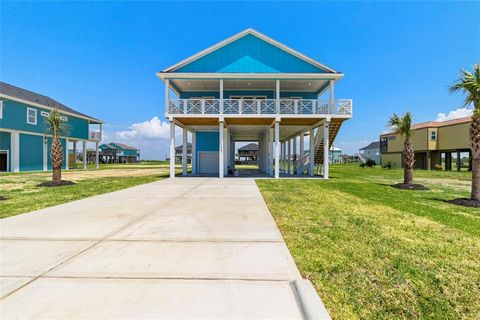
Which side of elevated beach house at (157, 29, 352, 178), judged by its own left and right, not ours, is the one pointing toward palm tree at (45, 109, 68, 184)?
right

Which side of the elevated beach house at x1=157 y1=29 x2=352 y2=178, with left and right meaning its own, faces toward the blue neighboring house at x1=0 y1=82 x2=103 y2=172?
right

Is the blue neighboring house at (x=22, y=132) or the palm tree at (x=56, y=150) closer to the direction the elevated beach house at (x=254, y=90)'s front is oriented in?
the palm tree

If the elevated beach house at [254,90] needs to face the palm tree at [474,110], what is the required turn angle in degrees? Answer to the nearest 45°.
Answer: approximately 45° to its left

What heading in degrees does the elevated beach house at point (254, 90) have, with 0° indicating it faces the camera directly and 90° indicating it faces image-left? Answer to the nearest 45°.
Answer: approximately 0°

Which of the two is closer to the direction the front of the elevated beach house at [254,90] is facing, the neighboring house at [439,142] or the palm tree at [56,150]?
the palm tree

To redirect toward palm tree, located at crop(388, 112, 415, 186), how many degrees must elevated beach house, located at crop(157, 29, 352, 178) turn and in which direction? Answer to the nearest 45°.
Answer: approximately 45° to its left

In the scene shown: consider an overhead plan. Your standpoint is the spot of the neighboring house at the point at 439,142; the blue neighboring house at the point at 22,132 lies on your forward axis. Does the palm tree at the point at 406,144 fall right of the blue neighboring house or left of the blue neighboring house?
left

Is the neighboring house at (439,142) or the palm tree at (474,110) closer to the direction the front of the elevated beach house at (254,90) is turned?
the palm tree

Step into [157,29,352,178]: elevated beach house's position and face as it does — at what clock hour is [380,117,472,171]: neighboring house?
The neighboring house is roughly at 8 o'clock from the elevated beach house.
